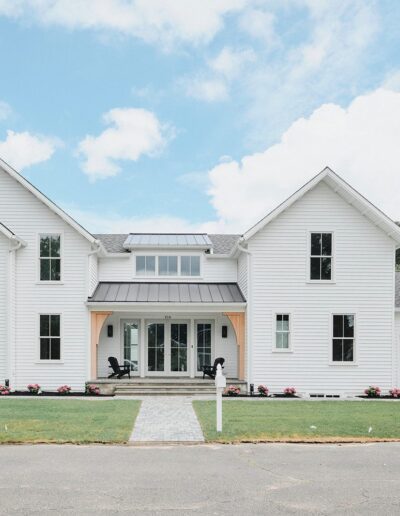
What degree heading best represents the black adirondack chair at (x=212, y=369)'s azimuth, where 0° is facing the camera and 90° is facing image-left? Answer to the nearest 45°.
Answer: approximately 90°

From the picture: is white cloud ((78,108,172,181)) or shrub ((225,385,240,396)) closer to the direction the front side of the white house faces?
the shrub
